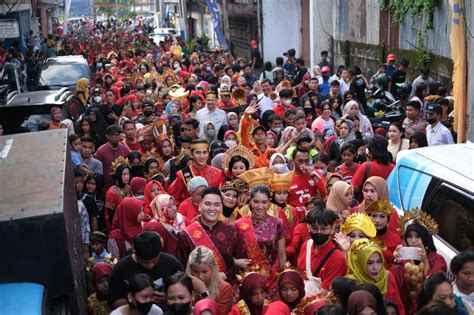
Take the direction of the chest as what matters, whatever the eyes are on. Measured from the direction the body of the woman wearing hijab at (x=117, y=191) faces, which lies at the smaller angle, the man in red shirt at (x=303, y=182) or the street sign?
the man in red shirt

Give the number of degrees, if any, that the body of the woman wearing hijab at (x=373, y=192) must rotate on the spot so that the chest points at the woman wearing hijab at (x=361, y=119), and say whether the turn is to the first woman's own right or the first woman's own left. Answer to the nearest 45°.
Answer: approximately 135° to the first woman's own right

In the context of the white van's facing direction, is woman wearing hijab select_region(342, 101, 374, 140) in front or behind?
behind

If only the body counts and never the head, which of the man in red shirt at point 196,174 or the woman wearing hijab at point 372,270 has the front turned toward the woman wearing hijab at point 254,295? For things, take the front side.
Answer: the man in red shirt

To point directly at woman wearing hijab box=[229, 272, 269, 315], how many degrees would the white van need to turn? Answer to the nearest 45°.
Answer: approximately 90° to its right

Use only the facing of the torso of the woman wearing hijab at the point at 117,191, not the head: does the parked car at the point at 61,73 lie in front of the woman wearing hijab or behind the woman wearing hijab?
behind

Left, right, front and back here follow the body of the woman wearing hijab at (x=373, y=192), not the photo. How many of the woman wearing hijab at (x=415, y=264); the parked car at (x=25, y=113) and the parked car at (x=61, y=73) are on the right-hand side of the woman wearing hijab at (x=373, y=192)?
2

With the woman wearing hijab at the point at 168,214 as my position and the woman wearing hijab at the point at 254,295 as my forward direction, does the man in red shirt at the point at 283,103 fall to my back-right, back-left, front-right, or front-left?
back-left

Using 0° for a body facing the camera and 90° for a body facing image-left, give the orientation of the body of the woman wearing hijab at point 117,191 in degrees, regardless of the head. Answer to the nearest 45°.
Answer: approximately 315°
